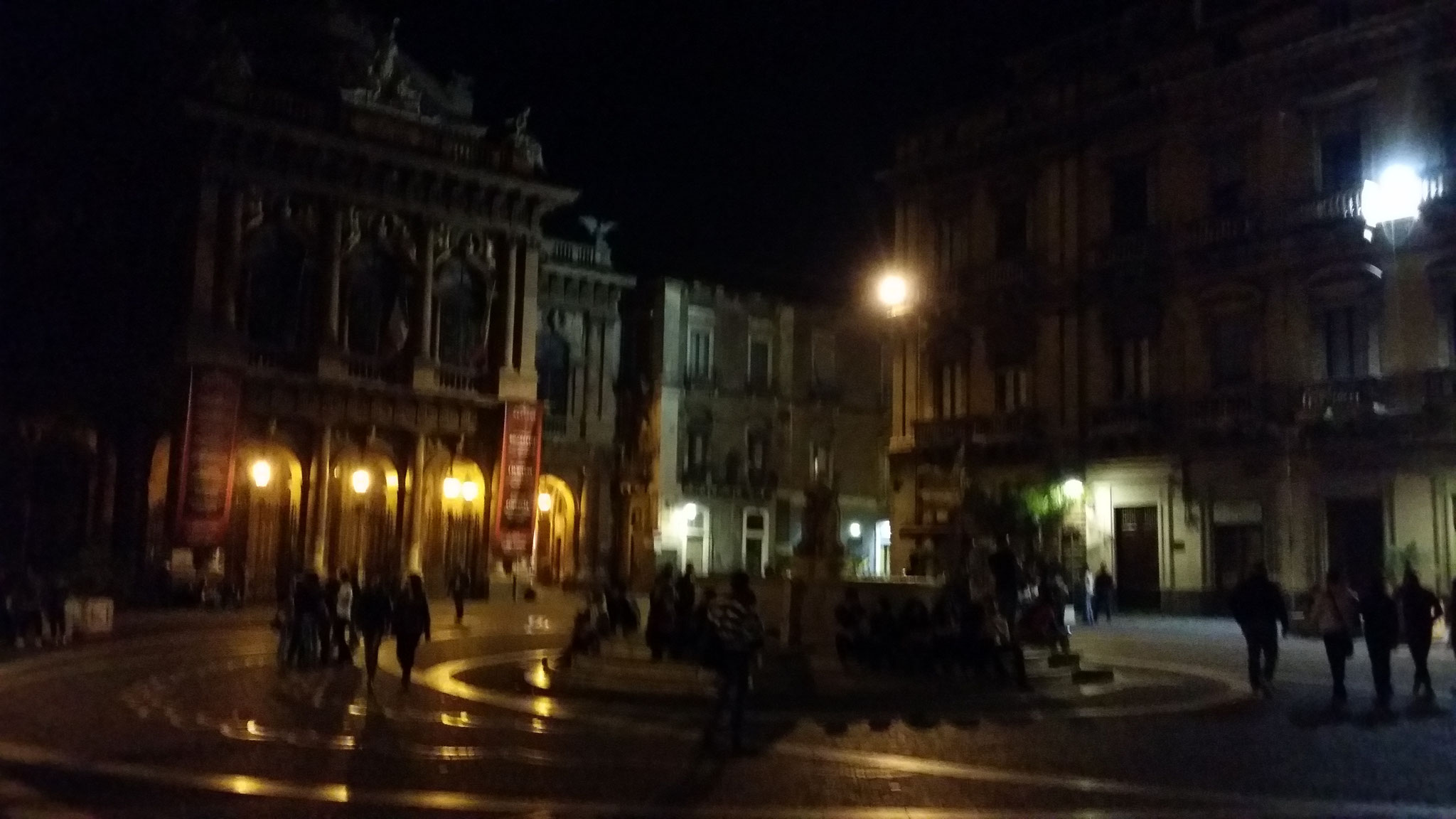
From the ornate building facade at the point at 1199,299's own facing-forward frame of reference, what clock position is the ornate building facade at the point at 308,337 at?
the ornate building facade at the point at 308,337 is roughly at 1 o'clock from the ornate building facade at the point at 1199,299.

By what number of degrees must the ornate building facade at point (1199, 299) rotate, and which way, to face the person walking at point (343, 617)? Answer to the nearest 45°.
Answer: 0° — it already faces them

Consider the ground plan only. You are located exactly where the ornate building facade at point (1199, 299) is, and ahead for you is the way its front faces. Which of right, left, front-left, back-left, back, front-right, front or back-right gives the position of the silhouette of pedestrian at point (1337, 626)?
front-left

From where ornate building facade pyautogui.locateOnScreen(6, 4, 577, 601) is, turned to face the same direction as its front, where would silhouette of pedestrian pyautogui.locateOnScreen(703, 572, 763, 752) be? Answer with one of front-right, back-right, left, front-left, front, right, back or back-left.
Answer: front-right

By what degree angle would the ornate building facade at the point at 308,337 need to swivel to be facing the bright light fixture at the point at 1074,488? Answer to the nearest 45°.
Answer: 0° — it already faces it

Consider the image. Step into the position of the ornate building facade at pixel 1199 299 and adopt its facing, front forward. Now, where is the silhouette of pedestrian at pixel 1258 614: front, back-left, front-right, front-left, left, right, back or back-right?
front-left

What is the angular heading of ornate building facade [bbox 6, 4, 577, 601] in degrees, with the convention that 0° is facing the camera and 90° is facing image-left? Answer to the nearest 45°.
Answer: approximately 315°

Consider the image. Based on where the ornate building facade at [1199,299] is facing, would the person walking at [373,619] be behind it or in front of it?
in front

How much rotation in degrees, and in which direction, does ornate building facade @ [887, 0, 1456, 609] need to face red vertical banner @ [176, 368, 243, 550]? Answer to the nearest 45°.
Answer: approximately 45° to its right

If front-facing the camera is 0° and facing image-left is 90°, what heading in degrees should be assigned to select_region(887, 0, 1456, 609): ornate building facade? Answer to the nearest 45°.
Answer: approximately 45°

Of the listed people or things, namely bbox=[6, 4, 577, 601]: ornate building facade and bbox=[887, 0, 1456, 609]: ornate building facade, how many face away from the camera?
0

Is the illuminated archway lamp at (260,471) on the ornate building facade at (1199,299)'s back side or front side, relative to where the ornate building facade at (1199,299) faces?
on the front side
